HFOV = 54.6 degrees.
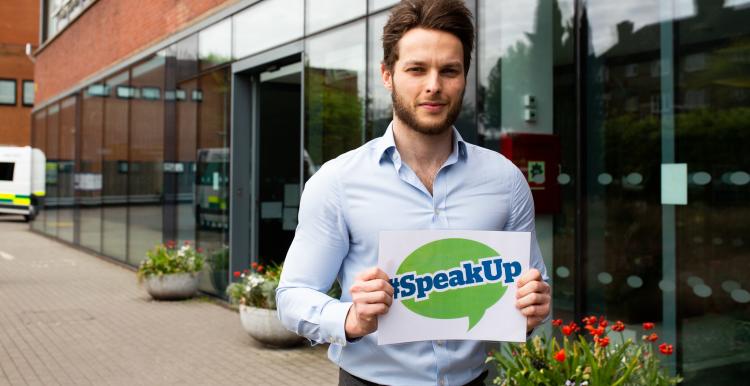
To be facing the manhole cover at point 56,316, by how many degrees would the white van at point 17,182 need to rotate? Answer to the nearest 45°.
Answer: approximately 90° to its left

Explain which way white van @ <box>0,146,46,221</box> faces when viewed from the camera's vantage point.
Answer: facing to the left of the viewer

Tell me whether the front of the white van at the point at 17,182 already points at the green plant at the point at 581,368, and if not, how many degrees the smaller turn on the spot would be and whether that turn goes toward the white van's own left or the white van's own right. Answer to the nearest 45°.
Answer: approximately 90° to the white van's own left

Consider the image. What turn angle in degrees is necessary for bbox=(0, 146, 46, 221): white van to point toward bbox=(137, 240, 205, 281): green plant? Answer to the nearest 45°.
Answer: approximately 90° to its left

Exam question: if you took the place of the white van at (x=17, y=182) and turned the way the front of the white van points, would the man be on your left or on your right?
on your left

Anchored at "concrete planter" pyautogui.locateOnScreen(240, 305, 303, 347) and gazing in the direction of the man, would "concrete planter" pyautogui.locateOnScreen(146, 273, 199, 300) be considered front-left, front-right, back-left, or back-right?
back-right
